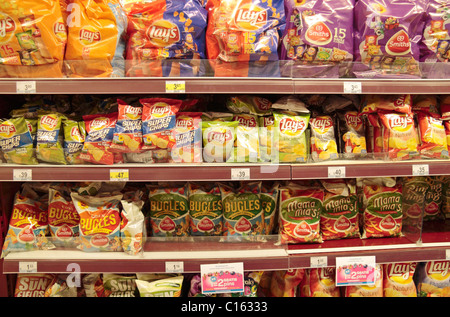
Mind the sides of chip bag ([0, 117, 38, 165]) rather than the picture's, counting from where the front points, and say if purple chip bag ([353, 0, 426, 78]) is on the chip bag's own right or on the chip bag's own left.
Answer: on the chip bag's own left

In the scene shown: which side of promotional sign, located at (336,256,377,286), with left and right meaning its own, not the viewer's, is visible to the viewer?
front

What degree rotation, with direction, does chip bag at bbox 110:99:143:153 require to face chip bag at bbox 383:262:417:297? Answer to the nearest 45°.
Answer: approximately 90° to its left

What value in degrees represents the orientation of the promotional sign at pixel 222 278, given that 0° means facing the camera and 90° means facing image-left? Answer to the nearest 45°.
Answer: approximately 0°

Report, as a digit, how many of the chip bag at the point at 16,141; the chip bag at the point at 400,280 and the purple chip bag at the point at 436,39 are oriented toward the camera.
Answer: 3

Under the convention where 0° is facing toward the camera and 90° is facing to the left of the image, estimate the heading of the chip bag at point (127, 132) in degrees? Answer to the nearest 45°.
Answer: approximately 0°

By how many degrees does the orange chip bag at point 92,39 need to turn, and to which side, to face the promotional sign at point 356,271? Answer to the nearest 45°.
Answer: approximately 90° to its left

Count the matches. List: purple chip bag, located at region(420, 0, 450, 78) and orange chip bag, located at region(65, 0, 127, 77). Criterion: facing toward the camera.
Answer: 2
